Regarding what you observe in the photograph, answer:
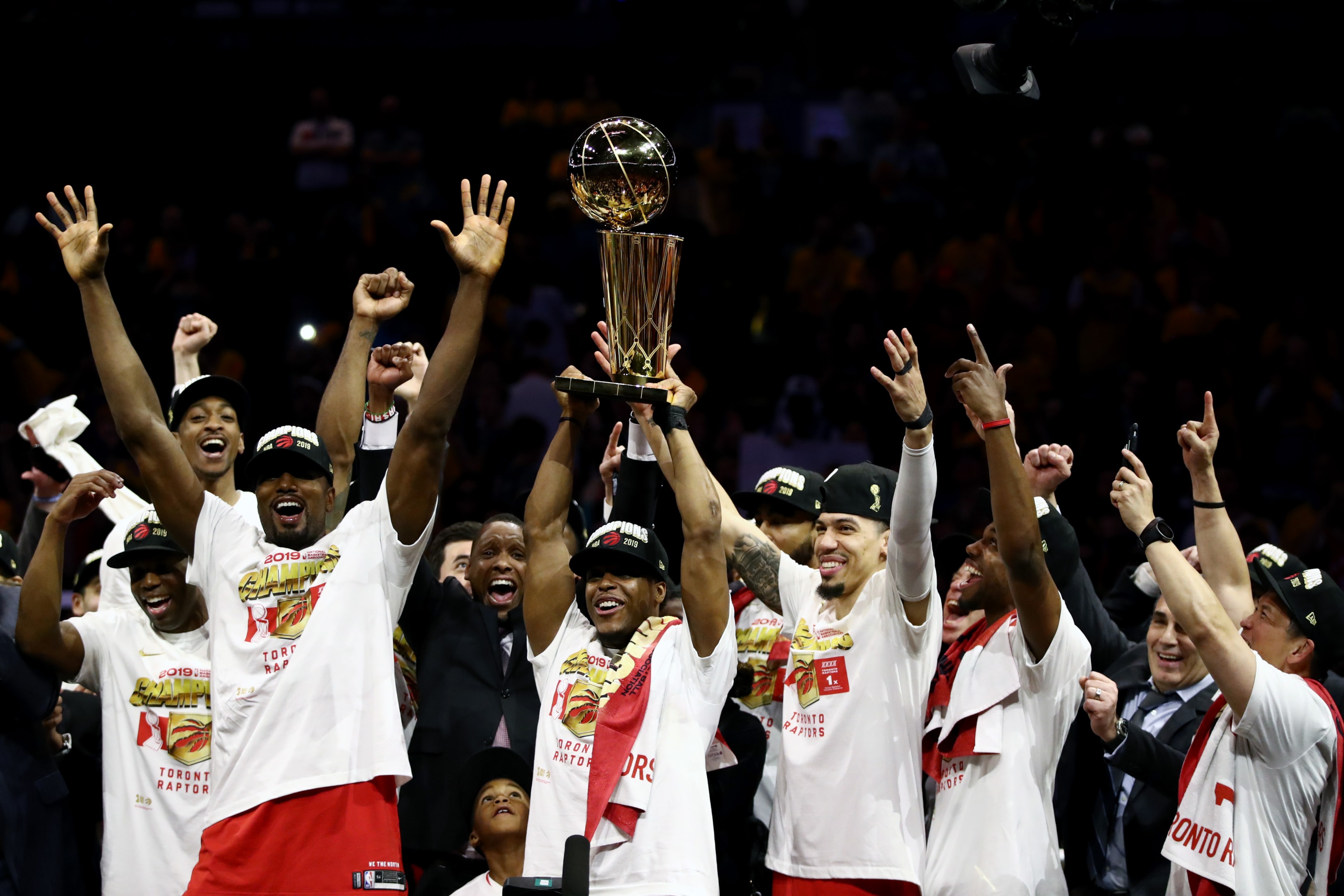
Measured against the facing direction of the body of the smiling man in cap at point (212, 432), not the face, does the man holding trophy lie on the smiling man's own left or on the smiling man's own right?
on the smiling man's own left

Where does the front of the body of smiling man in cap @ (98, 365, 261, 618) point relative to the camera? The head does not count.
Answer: toward the camera

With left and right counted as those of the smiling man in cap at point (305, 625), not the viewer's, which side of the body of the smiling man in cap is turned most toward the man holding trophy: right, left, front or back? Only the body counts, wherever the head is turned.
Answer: left

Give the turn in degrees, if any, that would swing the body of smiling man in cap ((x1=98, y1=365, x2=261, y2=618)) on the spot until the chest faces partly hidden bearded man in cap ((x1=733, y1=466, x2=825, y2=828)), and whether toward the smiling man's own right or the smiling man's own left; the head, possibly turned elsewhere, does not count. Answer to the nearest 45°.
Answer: approximately 90° to the smiling man's own left

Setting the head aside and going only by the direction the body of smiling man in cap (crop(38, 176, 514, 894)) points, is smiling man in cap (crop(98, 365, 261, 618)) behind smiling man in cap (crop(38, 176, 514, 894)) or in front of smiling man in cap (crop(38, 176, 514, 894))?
behind

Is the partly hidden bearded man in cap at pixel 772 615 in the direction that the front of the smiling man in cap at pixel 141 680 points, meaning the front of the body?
no

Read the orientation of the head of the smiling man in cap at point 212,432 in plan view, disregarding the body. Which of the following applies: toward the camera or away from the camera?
toward the camera

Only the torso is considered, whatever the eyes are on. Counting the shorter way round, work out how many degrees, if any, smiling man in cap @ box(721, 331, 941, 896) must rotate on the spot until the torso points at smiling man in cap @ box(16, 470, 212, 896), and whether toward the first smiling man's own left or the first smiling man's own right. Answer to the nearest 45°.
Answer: approximately 45° to the first smiling man's own right

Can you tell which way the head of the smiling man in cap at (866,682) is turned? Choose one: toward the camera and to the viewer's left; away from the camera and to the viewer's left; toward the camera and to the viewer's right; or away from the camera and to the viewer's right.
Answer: toward the camera and to the viewer's left

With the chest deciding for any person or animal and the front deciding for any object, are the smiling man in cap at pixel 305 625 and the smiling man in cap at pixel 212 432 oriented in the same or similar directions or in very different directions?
same or similar directions

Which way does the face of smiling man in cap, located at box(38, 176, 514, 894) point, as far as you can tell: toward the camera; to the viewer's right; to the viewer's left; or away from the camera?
toward the camera

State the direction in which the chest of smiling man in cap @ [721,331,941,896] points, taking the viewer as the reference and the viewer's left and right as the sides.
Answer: facing the viewer and to the left of the viewer

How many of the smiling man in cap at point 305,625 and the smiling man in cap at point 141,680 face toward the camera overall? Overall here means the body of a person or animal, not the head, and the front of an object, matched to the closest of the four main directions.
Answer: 2

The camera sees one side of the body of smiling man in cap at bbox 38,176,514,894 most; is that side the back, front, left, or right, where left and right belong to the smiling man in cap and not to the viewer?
front

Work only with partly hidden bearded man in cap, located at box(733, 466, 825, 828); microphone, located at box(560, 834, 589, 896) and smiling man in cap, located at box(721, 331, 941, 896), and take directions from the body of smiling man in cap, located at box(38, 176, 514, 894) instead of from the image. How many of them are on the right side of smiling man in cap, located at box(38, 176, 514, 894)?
0

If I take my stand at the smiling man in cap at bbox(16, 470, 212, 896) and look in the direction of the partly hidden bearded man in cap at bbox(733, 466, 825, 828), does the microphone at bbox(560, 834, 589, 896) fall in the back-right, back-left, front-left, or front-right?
front-right

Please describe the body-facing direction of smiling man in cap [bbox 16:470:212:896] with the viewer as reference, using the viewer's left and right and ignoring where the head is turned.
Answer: facing the viewer
